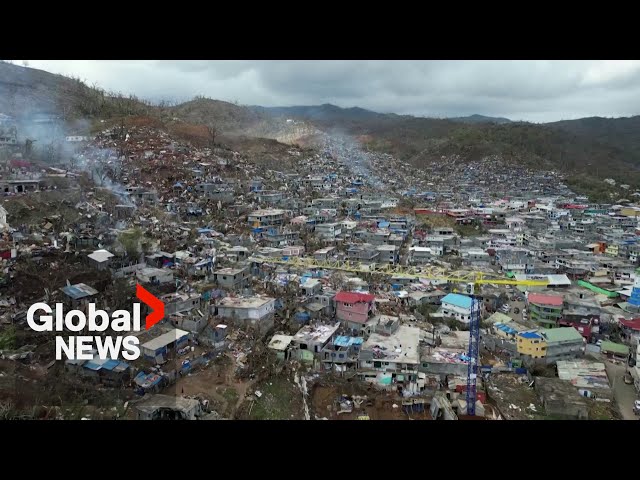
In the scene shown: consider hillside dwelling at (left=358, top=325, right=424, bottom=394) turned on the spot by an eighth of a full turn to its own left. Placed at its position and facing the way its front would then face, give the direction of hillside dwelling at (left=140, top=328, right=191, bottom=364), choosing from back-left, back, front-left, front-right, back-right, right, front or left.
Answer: back-right

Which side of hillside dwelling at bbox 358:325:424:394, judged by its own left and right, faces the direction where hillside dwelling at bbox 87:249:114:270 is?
right

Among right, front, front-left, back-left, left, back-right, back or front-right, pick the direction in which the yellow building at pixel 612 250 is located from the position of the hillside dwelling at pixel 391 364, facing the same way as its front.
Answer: back-left

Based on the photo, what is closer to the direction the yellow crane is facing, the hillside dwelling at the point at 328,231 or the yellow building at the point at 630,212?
the hillside dwelling

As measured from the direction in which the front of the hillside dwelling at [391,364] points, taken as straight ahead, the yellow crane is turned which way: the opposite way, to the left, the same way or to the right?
to the right

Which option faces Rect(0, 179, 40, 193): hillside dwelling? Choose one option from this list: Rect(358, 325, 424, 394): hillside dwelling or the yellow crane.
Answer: the yellow crane

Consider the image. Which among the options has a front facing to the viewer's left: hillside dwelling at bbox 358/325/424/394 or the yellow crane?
the yellow crane

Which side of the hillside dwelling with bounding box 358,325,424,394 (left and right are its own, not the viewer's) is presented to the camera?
front

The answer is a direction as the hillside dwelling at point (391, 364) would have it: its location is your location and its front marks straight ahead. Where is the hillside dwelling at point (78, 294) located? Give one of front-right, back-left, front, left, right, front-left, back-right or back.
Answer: right

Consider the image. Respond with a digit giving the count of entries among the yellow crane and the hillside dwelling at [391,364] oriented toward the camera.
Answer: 1

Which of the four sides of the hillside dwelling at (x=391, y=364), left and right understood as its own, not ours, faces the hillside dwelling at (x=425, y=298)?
back

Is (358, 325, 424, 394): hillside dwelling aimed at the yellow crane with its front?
no

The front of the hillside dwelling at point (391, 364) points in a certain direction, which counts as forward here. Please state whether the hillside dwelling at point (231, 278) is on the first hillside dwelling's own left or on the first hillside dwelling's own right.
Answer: on the first hillside dwelling's own right

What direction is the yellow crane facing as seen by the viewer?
to the viewer's left

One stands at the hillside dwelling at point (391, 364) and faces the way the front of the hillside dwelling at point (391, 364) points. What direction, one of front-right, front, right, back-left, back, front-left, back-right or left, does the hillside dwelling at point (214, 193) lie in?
back-right

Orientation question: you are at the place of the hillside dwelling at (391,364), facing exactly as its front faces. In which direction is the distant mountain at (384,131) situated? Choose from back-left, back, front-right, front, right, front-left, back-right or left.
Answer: back
